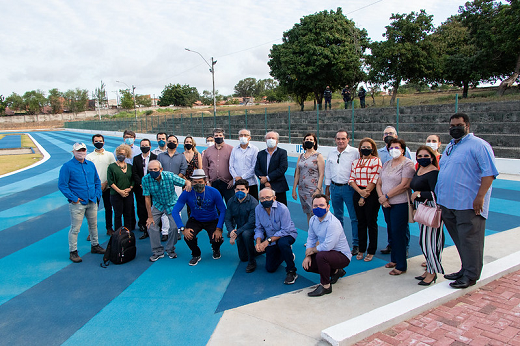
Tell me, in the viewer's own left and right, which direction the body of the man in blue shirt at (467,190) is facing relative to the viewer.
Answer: facing the viewer and to the left of the viewer

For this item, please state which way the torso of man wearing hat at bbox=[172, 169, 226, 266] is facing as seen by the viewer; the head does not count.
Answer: toward the camera

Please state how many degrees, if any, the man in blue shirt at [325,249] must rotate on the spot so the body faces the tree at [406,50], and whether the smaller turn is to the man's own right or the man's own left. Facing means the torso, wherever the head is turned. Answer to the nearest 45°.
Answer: approximately 135° to the man's own right

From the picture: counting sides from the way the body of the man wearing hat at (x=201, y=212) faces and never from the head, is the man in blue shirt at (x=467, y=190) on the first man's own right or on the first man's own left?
on the first man's own left

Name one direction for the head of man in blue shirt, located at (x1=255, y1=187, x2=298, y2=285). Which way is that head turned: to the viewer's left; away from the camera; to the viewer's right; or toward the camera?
toward the camera

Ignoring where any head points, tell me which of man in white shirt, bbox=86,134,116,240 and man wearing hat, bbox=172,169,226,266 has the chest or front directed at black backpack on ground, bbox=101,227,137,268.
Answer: the man in white shirt

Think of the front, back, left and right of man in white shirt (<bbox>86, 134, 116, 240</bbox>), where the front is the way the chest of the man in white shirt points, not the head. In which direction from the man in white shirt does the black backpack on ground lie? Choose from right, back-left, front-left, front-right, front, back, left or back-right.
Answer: front

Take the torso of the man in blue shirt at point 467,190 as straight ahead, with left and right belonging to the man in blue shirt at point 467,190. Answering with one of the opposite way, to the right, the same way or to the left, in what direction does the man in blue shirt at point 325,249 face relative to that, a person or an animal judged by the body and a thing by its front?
the same way

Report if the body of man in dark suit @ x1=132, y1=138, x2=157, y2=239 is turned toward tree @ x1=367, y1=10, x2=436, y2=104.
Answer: no

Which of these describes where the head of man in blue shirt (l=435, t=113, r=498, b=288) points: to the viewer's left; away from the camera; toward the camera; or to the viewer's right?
toward the camera

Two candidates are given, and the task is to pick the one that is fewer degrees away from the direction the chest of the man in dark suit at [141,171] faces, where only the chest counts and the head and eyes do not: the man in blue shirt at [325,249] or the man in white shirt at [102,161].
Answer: the man in blue shirt

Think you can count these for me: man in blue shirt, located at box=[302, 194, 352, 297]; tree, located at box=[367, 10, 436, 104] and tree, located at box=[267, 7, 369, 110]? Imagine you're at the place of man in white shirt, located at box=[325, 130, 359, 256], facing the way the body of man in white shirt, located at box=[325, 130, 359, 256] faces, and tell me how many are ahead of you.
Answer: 1

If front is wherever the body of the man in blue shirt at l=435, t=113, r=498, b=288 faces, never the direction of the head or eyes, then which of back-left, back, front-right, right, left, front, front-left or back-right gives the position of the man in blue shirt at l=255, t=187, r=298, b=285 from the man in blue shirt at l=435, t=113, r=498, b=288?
front-right

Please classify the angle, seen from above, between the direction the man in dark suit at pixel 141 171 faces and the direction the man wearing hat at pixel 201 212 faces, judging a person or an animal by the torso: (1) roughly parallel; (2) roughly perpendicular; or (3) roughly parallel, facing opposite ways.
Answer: roughly parallel

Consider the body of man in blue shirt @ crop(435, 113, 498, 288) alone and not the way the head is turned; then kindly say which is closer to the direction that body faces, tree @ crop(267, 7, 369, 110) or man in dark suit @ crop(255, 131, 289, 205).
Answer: the man in dark suit

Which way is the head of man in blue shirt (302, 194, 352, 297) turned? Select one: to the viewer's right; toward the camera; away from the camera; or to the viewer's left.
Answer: toward the camera

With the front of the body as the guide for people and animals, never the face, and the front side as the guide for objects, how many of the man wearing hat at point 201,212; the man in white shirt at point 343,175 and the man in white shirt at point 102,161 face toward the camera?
3

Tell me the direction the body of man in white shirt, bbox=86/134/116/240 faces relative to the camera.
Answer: toward the camera

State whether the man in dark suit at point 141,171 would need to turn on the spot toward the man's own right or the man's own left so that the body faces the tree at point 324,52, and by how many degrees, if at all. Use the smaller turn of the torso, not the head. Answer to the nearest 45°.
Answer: approximately 135° to the man's own left

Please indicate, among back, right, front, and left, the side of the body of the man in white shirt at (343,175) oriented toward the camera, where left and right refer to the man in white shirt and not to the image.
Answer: front

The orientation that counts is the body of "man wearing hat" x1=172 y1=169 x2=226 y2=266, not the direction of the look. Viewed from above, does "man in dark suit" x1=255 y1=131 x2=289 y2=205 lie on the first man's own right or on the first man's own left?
on the first man's own left
